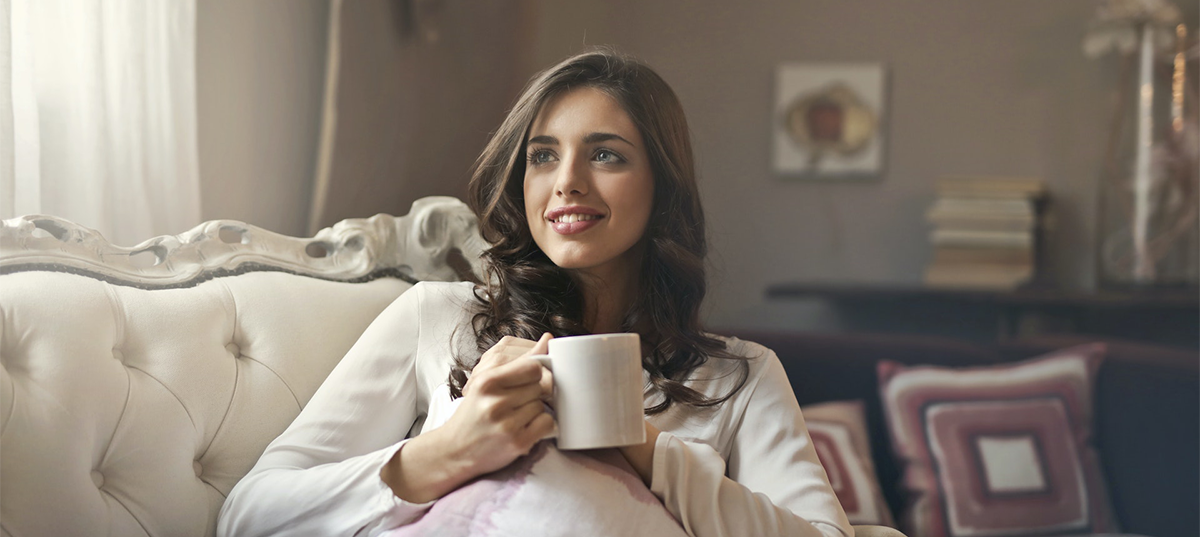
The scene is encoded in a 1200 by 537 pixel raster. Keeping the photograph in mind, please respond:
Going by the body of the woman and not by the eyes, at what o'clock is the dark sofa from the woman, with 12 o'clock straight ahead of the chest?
The dark sofa is roughly at 8 o'clock from the woman.

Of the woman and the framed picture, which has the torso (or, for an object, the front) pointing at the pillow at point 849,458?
the framed picture

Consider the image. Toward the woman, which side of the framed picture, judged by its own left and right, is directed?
front

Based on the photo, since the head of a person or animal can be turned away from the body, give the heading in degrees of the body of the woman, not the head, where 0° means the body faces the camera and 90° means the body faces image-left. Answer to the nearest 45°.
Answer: approximately 0°

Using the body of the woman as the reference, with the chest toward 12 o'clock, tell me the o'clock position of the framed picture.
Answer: The framed picture is roughly at 7 o'clock from the woman.

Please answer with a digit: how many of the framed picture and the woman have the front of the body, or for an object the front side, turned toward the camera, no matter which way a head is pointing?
2

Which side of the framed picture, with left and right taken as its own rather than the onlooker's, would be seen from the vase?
left

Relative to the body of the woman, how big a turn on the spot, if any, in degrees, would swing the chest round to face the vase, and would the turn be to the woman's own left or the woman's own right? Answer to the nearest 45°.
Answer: approximately 135° to the woman's own left

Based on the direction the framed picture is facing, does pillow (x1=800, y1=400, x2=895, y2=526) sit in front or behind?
in front

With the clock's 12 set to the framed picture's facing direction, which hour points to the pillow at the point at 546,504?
The pillow is roughly at 12 o'clock from the framed picture.
